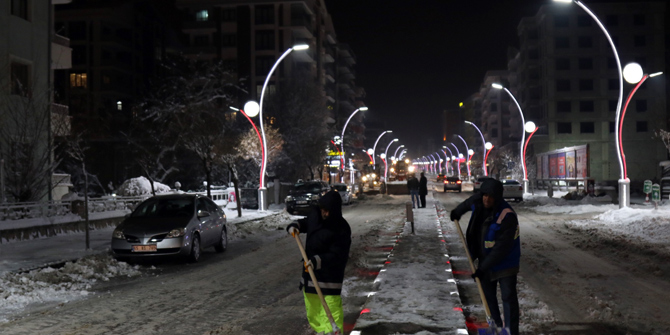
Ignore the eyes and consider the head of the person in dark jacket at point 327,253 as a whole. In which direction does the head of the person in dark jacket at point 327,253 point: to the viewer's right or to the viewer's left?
to the viewer's left

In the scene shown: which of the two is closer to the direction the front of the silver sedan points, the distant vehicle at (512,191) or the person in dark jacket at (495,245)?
the person in dark jacket

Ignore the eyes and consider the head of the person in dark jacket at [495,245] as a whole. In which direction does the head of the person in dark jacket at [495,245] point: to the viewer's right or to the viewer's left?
to the viewer's left

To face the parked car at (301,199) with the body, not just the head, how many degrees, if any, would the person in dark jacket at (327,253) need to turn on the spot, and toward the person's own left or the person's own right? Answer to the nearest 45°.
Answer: approximately 135° to the person's own right

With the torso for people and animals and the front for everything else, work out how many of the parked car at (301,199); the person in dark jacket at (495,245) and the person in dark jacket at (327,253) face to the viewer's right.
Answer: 0

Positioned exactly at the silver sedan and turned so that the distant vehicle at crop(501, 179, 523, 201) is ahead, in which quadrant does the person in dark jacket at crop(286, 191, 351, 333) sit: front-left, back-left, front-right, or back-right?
back-right

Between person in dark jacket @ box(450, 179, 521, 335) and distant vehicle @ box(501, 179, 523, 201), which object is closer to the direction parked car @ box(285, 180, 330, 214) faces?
the person in dark jacket

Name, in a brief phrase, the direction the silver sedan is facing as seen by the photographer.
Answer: facing the viewer and to the left of the viewer

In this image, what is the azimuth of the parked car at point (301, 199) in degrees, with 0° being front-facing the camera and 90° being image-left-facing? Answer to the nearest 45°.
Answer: approximately 45°

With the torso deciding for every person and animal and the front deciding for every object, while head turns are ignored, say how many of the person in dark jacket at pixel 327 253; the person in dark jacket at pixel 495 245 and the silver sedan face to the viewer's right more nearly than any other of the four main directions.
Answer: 0

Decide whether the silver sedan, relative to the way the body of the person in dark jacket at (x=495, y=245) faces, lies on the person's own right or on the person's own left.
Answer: on the person's own right

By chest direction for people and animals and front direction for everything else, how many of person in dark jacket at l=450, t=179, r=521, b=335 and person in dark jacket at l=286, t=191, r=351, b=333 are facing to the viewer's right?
0
